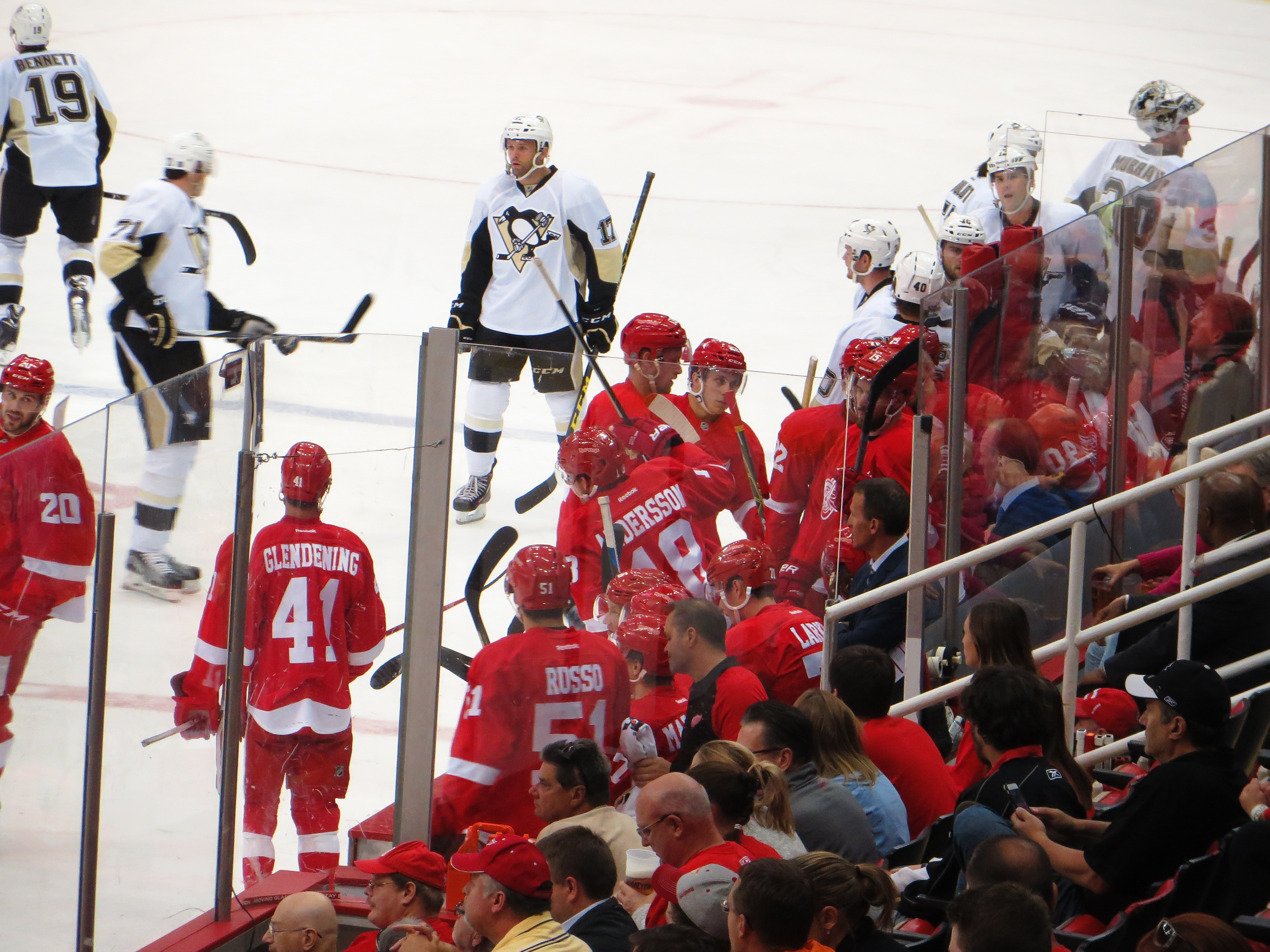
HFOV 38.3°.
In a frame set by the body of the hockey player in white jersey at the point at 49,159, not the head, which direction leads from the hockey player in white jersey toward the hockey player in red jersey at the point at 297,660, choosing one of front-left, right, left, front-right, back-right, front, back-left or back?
back

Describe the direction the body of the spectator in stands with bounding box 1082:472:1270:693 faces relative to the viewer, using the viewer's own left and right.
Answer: facing away from the viewer and to the left of the viewer

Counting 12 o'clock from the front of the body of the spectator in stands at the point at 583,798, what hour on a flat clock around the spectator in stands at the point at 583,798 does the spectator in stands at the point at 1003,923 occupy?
the spectator in stands at the point at 1003,923 is roughly at 8 o'clock from the spectator in stands at the point at 583,798.

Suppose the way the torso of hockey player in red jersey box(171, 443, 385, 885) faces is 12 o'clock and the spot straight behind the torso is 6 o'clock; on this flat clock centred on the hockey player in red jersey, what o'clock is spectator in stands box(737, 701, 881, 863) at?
The spectator in stands is roughly at 4 o'clock from the hockey player in red jersey.

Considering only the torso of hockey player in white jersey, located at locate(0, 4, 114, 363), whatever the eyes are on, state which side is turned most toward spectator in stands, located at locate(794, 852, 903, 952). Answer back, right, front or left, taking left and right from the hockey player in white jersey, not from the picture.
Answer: back

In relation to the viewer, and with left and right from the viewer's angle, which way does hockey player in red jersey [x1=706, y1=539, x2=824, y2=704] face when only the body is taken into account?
facing away from the viewer and to the left of the viewer

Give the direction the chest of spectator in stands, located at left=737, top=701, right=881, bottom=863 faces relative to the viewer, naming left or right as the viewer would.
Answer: facing to the left of the viewer

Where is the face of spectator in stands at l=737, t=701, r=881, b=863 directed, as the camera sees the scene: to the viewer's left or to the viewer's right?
to the viewer's left

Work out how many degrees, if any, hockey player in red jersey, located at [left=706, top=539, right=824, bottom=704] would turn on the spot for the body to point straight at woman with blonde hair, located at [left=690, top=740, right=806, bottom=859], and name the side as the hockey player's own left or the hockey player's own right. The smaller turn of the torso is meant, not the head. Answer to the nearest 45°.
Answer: approximately 135° to the hockey player's own left

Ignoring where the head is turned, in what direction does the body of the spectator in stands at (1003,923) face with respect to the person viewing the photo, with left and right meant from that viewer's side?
facing away from the viewer and to the left of the viewer

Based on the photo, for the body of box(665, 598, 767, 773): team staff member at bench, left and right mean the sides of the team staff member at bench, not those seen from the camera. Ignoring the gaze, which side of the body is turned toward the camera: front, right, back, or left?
left
